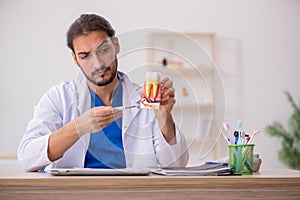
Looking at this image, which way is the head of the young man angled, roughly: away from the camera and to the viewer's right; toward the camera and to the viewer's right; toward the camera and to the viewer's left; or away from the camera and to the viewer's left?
toward the camera and to the viewer's right

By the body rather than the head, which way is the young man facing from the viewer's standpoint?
toward the camera

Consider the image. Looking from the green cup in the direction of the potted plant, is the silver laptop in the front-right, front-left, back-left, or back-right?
back-left

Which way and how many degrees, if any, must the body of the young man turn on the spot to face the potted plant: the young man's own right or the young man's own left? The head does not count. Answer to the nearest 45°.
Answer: approximately 135° to the young man's own left
